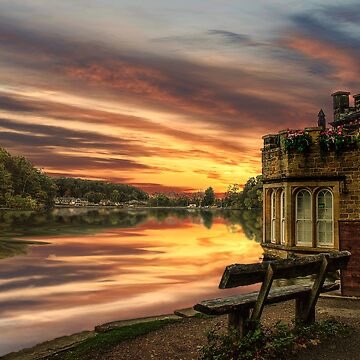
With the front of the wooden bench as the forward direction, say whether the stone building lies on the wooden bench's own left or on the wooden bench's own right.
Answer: on the wooden bench's own right
